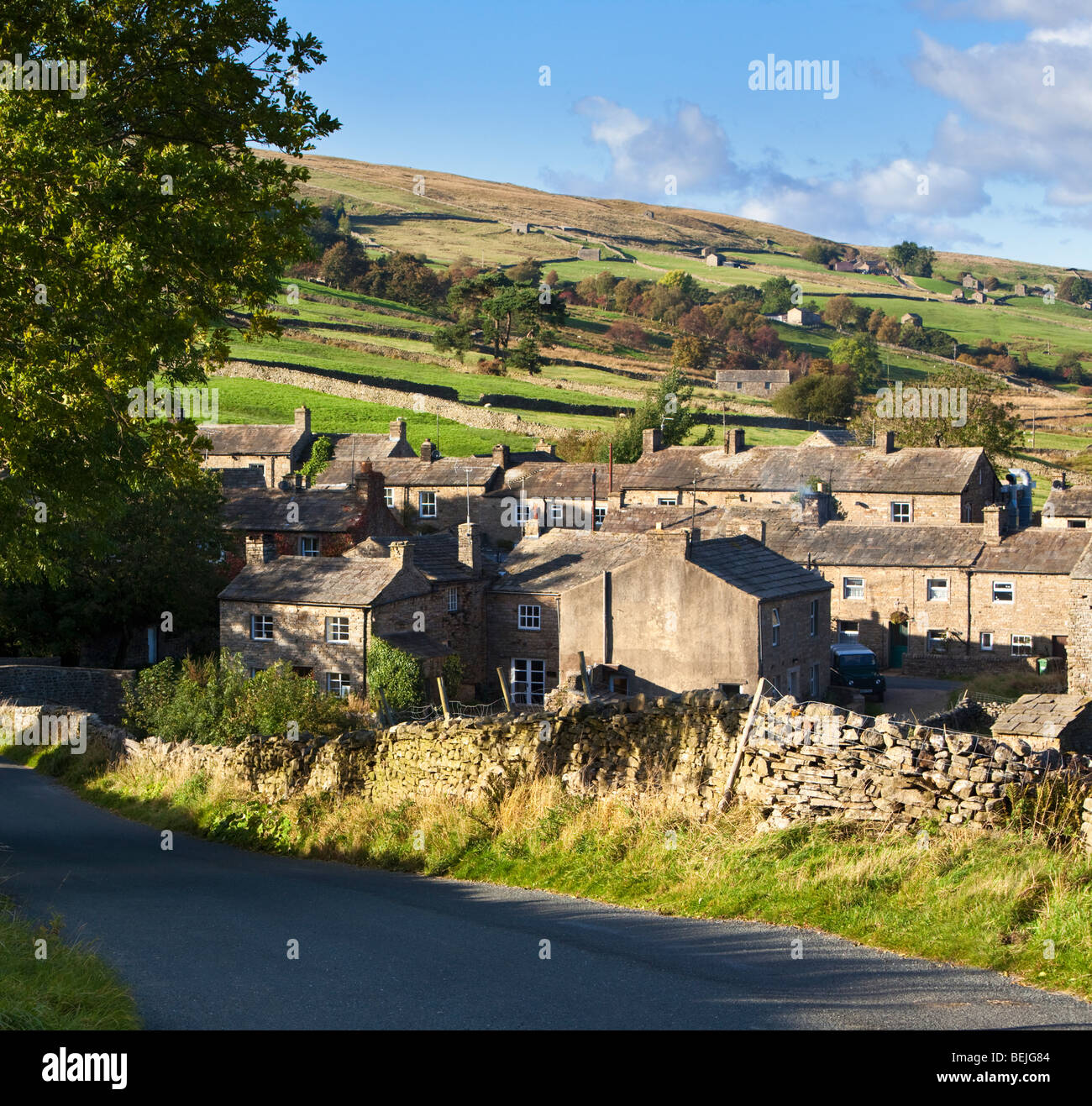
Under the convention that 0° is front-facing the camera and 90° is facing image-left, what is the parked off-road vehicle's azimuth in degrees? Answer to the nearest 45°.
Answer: approximately 315°

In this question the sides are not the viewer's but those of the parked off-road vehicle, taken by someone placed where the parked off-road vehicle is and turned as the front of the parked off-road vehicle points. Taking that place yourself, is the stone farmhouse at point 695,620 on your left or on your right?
on your right

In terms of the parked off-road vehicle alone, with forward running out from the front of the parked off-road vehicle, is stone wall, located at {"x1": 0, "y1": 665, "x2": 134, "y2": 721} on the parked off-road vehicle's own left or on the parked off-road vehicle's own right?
on the parked off-road vehicle's own right

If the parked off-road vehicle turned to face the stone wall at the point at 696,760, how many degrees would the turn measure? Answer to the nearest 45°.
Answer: approximately 45° to its right

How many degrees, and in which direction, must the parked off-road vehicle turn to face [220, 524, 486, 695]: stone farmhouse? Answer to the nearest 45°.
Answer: approximately 90° to its right
